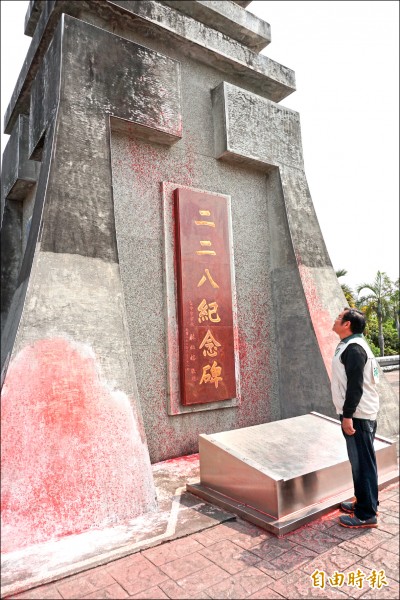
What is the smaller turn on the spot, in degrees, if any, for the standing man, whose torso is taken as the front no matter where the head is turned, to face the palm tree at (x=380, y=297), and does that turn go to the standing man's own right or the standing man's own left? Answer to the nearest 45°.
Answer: approximately 90° to the standing man's own right

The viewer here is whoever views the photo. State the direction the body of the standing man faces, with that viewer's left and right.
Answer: facing to the left of the viewer

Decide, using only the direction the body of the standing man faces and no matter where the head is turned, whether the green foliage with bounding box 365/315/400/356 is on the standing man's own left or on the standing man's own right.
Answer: on the standing man's own right

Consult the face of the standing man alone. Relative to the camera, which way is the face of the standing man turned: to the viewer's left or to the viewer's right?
to the viewer's left

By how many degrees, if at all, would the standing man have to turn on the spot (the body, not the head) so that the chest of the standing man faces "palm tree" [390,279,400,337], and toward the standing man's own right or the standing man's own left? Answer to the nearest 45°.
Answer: approximately 90° to the standing man's own right

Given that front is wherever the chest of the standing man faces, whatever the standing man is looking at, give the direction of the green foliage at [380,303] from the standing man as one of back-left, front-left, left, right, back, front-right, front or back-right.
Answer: right
